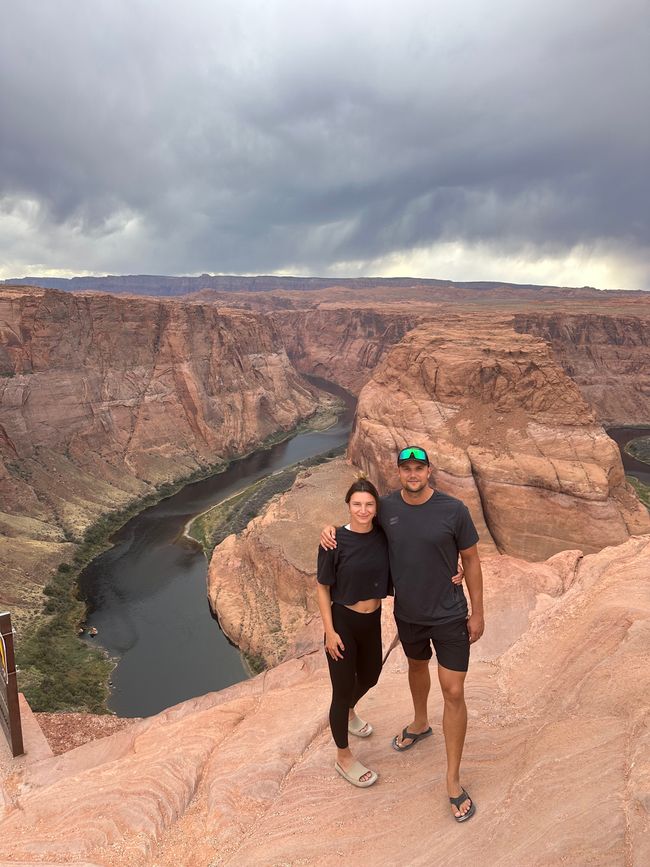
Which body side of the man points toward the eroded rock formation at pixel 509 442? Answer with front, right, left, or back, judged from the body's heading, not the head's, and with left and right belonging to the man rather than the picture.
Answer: back

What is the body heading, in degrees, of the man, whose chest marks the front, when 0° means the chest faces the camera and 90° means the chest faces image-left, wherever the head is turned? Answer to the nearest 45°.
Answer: approximately 0°
